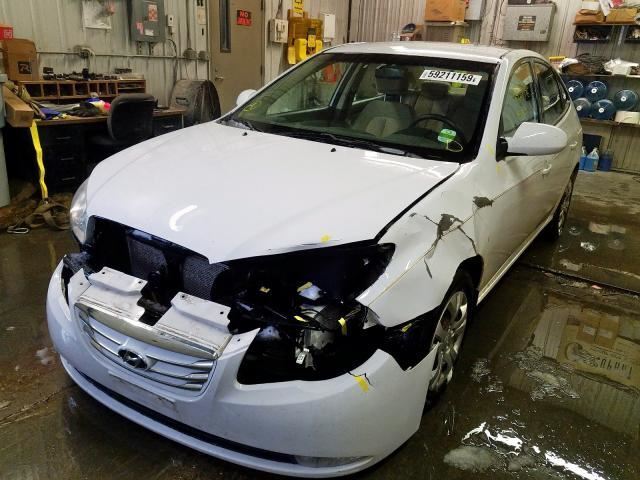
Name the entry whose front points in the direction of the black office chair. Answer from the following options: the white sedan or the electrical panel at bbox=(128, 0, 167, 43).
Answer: the electrical panel

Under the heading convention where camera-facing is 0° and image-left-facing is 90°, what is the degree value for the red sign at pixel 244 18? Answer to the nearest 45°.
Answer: approximately 0°

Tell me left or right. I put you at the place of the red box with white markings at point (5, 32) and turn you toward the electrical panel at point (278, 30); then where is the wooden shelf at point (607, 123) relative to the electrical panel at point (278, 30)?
right

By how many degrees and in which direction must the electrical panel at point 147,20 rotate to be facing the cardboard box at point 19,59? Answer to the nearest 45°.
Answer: approximately 45° to its right

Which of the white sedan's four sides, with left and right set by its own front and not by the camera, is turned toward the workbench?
right

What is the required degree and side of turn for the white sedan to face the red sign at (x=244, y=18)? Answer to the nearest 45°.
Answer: approximately 135° to its right

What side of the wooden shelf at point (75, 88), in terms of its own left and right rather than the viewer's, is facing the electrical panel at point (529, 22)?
left
